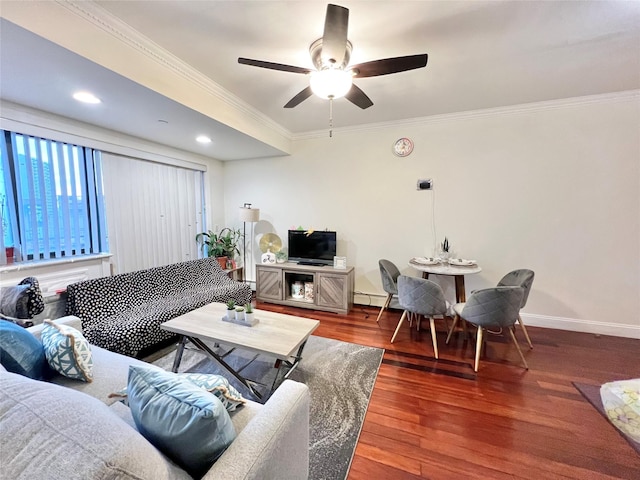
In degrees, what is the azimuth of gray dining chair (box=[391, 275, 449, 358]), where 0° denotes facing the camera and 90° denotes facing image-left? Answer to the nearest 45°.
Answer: approximately 225°

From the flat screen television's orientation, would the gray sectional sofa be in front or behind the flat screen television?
in front

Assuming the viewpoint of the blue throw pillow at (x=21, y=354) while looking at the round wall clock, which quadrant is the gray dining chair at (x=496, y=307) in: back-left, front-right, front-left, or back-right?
front-right

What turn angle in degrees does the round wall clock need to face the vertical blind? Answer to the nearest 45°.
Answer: approximately 90° to its right

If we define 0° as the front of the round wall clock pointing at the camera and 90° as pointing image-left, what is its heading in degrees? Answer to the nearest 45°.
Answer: approximately 0°

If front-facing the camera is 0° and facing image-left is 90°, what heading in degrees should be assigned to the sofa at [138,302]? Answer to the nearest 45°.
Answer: approximately 315°

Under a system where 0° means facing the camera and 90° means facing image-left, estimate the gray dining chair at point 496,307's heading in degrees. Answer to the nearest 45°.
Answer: approximately 135°

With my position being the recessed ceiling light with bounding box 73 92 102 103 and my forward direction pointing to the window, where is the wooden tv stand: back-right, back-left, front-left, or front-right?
back-right

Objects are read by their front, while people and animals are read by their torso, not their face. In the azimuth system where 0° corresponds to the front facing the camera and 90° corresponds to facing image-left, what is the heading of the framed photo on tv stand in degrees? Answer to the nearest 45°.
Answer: approximately 0°

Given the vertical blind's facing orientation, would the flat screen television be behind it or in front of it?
in front

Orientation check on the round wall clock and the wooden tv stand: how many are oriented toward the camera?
2

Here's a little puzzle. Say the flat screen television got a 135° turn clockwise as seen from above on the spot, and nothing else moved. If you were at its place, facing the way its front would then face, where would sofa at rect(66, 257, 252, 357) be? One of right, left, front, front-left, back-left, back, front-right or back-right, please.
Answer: left

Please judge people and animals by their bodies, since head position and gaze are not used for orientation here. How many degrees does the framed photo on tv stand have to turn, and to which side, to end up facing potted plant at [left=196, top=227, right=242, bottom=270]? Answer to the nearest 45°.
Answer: approximately 90° to its right

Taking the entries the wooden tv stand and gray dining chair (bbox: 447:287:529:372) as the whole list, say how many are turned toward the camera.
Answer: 1

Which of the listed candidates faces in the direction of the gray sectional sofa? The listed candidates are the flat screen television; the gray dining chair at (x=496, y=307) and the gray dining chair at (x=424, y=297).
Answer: the flat screen television

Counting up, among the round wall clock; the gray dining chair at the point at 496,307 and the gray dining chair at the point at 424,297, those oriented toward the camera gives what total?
1

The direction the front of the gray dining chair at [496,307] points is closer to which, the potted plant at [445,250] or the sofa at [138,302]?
the potted plant

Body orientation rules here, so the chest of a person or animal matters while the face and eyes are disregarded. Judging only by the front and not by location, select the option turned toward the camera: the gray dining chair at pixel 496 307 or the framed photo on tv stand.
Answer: the framed photo on tv stand

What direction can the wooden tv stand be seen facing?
toward the camera

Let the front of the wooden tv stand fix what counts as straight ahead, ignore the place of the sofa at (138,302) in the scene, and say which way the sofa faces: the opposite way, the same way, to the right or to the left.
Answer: to the left
